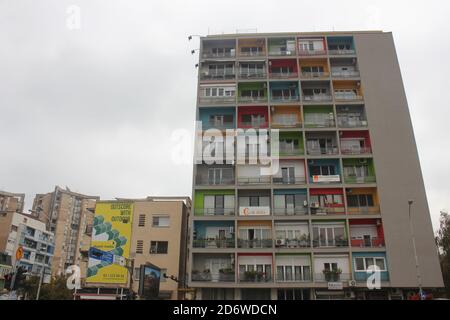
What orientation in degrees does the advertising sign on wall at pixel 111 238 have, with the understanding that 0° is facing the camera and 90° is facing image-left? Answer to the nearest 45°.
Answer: approximately 0°

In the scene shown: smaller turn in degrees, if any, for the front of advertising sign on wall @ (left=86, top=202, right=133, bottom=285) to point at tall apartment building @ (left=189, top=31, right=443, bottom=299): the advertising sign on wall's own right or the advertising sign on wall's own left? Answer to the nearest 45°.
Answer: approximately 45° to the advertising sign on wall's own left
